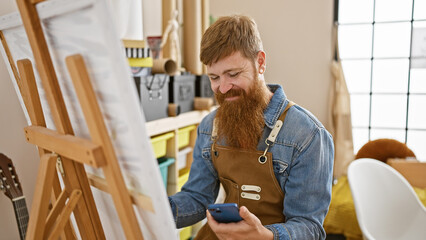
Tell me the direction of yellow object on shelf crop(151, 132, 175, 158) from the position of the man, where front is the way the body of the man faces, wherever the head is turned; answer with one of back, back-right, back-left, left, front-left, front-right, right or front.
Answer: right

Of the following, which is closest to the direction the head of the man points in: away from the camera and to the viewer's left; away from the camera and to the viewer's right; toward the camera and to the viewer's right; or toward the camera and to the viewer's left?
toward the camera and to the viewer's left

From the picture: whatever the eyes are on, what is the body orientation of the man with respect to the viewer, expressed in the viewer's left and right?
facing the viewer and to the left of the viewer

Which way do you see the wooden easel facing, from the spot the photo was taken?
facing away from the viewer and to the right of the viewer

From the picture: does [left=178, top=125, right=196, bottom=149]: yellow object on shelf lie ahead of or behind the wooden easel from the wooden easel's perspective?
ahead

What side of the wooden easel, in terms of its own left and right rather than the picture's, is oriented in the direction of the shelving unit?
front

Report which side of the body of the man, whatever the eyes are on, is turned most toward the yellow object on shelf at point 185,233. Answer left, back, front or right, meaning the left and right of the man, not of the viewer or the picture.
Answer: right

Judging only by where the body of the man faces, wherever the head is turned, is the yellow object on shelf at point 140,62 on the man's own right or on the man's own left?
on the man's own right
